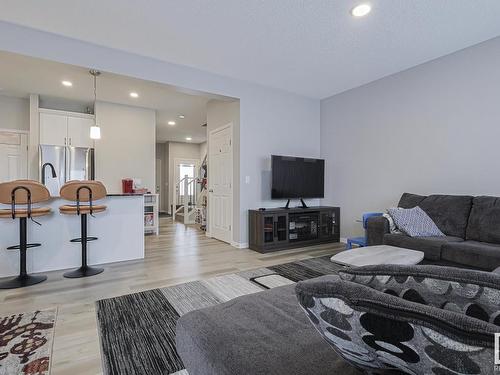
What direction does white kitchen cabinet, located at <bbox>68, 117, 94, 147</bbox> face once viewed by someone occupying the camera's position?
facing the viewer

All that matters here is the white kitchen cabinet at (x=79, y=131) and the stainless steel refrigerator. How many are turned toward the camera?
2

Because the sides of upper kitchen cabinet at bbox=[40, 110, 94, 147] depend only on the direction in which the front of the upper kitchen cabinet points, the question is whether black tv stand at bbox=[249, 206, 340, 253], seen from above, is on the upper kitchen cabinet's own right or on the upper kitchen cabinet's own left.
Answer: on the upper kitchen cabinet's own left

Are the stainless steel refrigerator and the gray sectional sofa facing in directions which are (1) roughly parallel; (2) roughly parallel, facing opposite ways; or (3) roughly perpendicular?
roughly perpendicular

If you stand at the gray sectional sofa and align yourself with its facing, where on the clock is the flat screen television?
The flat screen television is roughly at 2 o'clock from the gray sectional sofa.

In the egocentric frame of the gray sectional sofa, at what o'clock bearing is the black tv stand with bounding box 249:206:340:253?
The black tv stand is roughly at 2 o'clock from the gray sectional sofa.

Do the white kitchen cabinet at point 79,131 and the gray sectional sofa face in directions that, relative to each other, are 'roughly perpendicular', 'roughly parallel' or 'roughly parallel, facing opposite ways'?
roughly perpendicular

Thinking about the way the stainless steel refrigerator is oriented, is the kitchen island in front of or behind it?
in front

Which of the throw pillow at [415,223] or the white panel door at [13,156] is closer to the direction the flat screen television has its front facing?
the throw pillow

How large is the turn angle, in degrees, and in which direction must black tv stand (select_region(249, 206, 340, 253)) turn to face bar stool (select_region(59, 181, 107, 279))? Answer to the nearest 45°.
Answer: approximately 90° to its right

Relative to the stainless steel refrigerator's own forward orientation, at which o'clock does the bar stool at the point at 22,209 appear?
The bar stool is roughly at 12 o'clock from the stainless steel refrigerator.

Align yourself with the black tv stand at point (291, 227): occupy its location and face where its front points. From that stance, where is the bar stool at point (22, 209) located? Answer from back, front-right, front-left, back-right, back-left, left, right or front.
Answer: right

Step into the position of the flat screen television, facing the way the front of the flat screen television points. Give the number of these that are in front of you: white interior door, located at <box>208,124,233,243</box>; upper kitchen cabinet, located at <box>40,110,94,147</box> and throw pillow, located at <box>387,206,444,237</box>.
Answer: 1

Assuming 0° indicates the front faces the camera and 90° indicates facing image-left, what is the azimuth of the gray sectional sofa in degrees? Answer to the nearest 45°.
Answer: approximately 45°

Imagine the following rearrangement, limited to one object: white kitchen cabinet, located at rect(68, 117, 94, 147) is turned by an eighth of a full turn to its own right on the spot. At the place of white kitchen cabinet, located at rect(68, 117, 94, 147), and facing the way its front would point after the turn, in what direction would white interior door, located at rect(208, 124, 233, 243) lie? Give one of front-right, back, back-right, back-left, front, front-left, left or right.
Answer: left

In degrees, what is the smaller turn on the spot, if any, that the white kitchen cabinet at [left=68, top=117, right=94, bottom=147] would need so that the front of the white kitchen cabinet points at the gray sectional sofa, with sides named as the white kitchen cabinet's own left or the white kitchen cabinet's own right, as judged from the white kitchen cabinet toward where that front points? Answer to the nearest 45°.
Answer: approximately 45° to the white kitchen cabinet's own left

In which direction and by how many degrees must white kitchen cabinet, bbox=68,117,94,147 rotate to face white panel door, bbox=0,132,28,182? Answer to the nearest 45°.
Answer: approximately 135° to its right

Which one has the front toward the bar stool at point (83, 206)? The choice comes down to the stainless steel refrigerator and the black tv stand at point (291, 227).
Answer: the stainless steel refrigerator

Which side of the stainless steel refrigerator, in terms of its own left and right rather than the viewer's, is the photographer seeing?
front

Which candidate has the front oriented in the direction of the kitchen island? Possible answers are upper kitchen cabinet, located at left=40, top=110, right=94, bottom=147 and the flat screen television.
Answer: the upper kitchen cabinet

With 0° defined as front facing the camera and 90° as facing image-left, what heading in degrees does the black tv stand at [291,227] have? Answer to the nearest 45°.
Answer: approximately 315°
